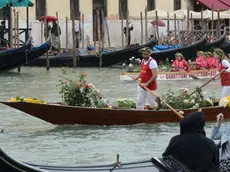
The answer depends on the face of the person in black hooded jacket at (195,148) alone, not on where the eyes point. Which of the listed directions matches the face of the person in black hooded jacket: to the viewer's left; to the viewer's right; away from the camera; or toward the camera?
away from the camera

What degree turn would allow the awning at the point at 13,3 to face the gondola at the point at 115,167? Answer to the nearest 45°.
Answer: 0° — it already faces it

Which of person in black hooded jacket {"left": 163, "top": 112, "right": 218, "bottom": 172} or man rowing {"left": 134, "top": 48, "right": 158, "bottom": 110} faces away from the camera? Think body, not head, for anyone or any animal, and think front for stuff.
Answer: the person in black hooded jacket

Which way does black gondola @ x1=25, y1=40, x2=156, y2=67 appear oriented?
to the viewer's left

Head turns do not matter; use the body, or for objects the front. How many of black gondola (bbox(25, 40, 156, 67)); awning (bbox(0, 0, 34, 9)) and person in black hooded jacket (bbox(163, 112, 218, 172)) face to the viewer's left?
1

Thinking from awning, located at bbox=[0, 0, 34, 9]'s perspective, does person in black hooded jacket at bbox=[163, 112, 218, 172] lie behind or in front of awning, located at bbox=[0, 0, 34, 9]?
in front

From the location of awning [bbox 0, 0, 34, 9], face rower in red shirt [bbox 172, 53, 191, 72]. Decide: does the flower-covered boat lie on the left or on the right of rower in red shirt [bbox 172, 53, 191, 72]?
right

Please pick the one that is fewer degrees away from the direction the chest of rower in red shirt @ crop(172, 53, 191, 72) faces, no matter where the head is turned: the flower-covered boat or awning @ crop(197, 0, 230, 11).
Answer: the flower-covered boat

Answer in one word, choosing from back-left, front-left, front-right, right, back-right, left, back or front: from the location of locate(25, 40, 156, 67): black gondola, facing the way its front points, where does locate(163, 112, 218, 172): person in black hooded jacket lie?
left
